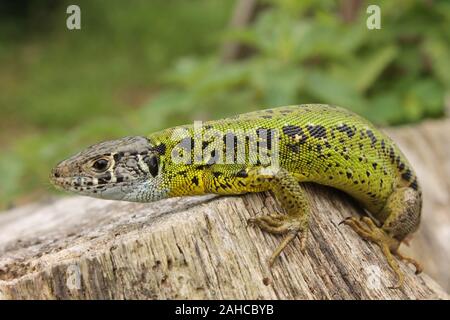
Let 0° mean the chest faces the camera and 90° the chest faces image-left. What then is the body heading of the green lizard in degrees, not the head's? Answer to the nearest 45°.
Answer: approximately 90°
